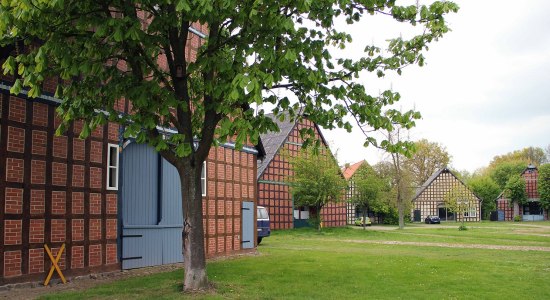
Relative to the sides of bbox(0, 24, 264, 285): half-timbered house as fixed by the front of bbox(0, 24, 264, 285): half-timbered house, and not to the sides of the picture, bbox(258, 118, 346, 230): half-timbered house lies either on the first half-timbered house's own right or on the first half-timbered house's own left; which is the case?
on the first half-timbered house's own left

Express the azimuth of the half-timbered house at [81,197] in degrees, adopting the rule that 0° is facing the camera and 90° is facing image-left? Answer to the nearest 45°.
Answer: approximately 315°

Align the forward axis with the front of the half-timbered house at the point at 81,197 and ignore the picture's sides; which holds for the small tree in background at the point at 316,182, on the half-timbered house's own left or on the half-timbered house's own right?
on the half-timbered house's own left

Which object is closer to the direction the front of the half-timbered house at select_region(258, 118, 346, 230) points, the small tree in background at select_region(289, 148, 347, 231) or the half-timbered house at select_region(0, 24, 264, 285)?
the small tree in background

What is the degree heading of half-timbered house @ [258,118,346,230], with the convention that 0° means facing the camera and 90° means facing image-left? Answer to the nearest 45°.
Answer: approximately 315°

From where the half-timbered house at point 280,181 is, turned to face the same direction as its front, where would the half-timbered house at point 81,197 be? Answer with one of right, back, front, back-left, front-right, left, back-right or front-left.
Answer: front-right

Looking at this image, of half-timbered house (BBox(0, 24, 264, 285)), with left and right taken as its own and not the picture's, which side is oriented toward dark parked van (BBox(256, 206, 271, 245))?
left
